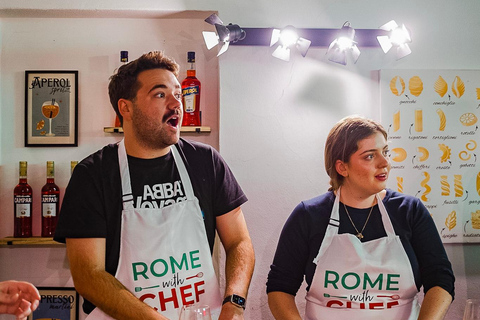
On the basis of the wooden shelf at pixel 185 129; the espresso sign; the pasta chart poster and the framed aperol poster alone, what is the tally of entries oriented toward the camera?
4

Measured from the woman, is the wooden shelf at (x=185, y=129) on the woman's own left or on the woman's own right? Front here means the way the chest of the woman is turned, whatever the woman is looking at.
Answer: on the woman's own right

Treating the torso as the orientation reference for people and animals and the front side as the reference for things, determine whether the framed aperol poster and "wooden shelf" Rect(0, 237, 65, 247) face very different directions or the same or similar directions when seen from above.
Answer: same or similar directions

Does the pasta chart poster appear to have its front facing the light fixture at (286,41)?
no

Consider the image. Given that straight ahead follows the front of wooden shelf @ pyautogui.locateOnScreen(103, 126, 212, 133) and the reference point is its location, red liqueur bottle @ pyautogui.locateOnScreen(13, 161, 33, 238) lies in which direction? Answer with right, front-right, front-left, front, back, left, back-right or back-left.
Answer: right

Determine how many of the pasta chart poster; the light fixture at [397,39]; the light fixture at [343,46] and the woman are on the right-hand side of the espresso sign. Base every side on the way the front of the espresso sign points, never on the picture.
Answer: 0

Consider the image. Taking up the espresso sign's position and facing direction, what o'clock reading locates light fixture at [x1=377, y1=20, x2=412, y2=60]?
The light fixture is roughly at 10 o'clock from the espresso sign.

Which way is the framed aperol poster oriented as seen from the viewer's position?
toward the camera

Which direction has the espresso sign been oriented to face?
toward the camera

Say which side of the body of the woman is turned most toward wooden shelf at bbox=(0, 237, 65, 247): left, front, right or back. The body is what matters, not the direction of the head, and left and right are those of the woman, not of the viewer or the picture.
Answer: right

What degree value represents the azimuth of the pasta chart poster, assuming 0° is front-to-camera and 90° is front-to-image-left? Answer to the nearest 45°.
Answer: approximately 0°

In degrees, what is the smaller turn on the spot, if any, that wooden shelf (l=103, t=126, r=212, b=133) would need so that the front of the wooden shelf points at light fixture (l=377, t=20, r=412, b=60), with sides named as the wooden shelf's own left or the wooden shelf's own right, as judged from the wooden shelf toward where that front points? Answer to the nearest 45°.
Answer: approximately 90° to the wooden shelf's own left
